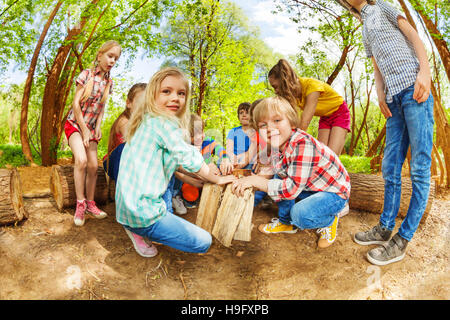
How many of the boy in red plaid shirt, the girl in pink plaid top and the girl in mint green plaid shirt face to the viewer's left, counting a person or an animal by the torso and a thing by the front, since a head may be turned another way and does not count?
1

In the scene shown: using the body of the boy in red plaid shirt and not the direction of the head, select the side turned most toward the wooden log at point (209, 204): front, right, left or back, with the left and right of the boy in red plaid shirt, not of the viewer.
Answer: front

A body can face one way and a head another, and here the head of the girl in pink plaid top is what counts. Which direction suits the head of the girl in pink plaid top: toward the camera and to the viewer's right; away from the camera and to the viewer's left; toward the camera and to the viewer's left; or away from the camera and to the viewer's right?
toward the camera and to the viewer's right

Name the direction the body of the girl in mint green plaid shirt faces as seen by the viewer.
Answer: to the viewer's right

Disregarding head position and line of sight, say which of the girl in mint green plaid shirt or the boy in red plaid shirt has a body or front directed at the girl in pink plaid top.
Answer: the boy in red plaid shirt

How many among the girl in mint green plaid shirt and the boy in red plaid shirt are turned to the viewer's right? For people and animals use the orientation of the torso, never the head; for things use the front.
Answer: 1

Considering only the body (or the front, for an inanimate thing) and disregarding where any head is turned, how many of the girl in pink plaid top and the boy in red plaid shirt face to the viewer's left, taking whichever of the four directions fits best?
1

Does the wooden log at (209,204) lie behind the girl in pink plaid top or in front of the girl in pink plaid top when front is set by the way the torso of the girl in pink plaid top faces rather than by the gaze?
in front

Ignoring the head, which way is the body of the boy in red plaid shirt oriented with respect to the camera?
to the viewer's left

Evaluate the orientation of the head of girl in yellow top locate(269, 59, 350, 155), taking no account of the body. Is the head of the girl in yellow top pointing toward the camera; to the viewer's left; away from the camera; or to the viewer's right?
to the viewer's left

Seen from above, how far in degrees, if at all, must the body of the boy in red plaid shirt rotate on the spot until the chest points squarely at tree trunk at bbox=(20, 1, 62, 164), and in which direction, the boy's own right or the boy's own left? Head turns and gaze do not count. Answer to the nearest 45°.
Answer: approximately 45° to the boy's own right
